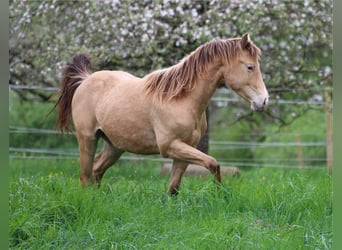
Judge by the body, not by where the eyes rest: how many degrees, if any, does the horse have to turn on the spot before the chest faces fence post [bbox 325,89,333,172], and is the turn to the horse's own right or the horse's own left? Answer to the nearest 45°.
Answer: approximately 45° to the horse's own left

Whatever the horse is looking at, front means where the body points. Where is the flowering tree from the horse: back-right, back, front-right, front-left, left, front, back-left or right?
left

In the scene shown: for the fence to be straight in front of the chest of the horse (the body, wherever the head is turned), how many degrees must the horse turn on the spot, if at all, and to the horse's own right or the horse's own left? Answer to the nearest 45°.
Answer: approximately 90° to the horse's own left

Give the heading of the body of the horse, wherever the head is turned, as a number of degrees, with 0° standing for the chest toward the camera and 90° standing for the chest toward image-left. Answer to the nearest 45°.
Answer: approximately 270°
